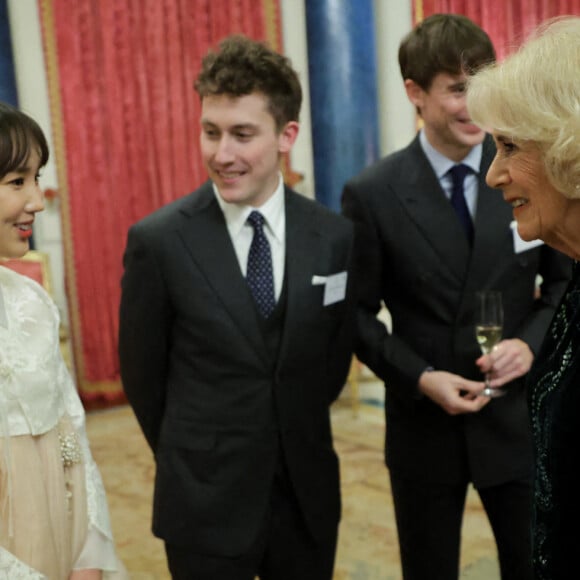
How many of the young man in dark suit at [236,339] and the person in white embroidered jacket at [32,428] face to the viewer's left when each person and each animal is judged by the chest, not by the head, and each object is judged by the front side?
0

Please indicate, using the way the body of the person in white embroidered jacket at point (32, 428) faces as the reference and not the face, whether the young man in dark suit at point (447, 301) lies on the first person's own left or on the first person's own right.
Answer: on the first person's own left

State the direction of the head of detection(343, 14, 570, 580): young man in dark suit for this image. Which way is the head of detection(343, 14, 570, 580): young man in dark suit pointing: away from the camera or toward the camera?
toward the camera

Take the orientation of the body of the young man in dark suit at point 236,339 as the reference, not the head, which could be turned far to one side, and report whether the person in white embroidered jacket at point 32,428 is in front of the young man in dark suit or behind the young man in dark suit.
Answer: in front

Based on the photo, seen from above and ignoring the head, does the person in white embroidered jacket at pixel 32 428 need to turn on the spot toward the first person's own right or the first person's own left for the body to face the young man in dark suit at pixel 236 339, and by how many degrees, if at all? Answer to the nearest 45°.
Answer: approximately 90° to the first person's own left

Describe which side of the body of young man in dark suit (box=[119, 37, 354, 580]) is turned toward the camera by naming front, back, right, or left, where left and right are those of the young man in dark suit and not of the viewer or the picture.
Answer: front

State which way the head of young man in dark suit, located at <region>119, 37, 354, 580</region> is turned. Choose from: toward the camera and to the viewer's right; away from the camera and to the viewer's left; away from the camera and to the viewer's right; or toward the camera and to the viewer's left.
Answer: toward the camera and to the viewer's left

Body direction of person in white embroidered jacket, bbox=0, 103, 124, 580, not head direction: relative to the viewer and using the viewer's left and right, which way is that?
facing the viewer and to the right of the viewer
